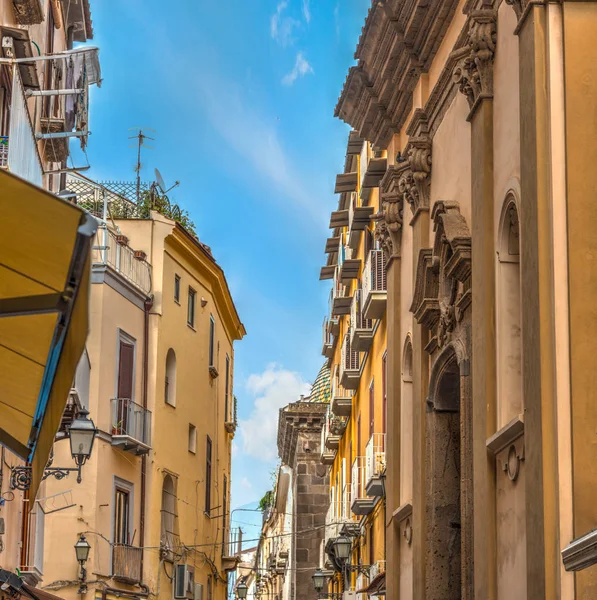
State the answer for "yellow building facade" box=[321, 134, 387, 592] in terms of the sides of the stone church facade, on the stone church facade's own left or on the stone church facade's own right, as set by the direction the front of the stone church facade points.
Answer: on the stone church facade's own right

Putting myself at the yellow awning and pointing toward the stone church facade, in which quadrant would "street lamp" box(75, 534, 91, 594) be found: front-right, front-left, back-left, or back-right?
front-left

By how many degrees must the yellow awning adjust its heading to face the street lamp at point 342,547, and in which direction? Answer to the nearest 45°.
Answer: approximately 90° to its left

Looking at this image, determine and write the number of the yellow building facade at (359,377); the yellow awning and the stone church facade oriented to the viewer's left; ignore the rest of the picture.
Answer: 2

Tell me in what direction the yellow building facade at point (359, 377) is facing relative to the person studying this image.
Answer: facing to the left of the viewer

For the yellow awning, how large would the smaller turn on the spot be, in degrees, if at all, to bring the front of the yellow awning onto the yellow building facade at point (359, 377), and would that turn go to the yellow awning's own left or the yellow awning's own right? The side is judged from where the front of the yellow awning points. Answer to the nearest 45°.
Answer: approximately 90° to the yellow awning's own left

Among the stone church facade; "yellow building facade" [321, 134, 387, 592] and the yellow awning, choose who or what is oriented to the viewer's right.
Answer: the yellow awning

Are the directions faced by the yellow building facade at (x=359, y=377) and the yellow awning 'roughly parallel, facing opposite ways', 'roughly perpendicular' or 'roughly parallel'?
roughly parallel, facing opposite ways

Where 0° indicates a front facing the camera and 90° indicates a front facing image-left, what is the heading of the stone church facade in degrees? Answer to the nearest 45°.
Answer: approximately 90°

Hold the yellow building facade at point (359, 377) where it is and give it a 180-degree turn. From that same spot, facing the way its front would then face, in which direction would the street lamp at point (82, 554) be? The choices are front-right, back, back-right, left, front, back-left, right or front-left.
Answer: back

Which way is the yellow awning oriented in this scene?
to the viewer's right

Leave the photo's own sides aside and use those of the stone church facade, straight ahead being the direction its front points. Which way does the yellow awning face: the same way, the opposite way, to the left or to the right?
the opposite way

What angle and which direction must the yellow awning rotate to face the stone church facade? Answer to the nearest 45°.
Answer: approximately 45° to its left

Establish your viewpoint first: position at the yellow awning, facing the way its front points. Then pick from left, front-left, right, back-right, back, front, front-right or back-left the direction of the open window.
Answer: left
